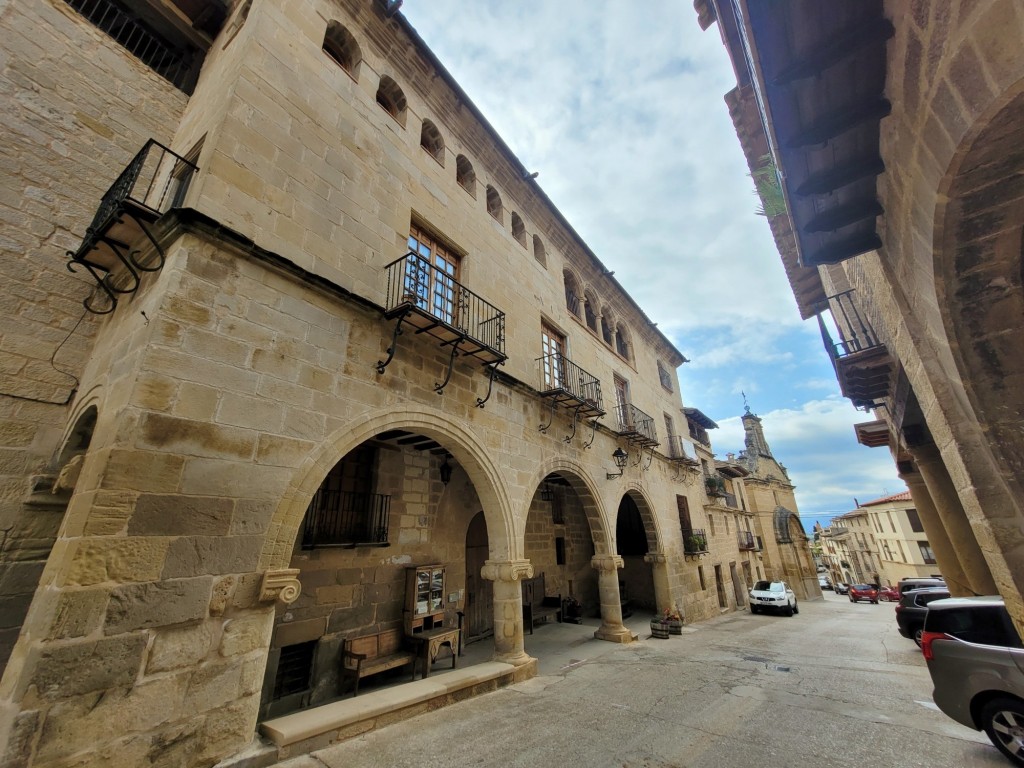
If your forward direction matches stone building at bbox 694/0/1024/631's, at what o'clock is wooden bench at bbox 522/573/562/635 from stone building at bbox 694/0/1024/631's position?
The wooden bench is roughly at 1 o'clock from the stone building.

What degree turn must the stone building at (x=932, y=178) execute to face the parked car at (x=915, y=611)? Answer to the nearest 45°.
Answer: approximately 90° to its right

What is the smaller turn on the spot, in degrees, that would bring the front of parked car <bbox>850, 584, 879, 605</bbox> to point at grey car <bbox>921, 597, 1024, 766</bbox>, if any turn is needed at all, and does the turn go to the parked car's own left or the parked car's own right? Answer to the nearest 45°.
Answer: approximately 135° to the parked car's own right

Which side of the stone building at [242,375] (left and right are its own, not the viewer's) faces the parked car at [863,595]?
left

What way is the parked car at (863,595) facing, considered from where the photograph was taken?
facing away from the viewer and to the right of the viewer

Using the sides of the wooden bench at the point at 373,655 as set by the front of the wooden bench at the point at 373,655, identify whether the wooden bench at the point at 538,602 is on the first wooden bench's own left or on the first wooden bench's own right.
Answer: on the first wooden bench's own left

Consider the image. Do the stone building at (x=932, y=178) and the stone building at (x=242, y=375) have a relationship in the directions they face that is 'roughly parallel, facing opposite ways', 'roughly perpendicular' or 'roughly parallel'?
roughly parallel, facing opposite ways

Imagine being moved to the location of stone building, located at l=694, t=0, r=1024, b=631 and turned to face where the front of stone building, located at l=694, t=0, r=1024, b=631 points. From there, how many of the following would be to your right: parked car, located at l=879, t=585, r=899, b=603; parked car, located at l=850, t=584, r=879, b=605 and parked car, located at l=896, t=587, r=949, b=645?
3

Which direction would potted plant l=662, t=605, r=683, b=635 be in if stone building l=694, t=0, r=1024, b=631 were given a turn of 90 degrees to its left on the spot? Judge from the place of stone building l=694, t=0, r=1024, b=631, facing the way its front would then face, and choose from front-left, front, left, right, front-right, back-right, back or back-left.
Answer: back-right

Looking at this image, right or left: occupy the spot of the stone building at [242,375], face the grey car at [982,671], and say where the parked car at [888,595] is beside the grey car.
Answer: left

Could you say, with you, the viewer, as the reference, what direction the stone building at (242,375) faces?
facing the viewer and to the right of the viewer

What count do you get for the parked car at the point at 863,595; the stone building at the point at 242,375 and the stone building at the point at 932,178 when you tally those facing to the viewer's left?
1

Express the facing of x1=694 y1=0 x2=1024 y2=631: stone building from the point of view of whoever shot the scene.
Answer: facing to the left of the viewer

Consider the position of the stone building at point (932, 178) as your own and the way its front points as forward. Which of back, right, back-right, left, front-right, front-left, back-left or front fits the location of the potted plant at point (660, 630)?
front-right

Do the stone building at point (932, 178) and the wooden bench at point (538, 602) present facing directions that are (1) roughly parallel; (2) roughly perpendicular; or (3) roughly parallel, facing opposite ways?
roughly parallel, facing opposite ways

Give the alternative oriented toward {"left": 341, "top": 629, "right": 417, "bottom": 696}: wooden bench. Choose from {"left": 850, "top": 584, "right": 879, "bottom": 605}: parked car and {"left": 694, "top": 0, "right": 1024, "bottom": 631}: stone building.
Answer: the stone building

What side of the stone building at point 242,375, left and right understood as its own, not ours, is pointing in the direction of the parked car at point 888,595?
left

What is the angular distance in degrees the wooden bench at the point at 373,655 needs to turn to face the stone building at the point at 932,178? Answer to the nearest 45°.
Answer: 0° — it already faces it

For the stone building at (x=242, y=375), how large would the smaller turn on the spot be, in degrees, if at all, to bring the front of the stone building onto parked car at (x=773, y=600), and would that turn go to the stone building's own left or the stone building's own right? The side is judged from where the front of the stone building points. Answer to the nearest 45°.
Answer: approximately 90° to the stone building's own left
